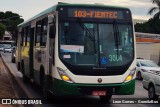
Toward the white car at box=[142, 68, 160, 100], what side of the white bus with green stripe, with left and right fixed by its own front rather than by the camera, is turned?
front

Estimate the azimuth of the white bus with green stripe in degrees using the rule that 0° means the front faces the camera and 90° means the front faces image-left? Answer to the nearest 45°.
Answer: approximately 315°
